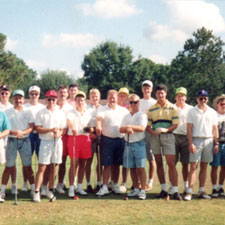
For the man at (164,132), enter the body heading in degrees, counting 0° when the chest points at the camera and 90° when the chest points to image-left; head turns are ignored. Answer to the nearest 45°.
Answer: approximately 0°

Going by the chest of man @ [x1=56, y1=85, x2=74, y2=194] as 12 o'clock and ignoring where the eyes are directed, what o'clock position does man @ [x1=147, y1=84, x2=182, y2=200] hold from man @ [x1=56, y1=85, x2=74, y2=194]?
man @ [x1=147, y1=84, x2=182, y2=200] is roughly at 10 o'clock from man @ [x1=56, y1=85, x2=74, y2=194].

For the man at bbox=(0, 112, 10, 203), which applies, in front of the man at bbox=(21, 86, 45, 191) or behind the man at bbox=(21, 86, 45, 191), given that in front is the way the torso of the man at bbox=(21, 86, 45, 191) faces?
in front

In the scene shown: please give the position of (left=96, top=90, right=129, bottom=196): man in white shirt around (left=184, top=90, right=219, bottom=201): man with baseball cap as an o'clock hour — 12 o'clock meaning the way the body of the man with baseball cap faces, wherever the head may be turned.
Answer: The man in white shirt is roughly at 3 o'clock from the man with baseball cap.

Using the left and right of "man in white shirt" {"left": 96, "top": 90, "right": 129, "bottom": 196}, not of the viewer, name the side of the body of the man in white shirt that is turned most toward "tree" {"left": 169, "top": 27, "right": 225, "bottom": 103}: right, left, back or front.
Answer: back

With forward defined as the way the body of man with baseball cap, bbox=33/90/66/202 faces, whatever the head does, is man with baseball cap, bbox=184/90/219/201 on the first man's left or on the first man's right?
on the first man's left
